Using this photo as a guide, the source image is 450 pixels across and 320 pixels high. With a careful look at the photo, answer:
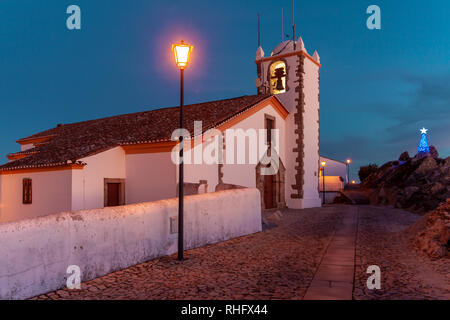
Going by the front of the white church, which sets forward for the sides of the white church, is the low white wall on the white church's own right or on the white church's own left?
on the white church's own right

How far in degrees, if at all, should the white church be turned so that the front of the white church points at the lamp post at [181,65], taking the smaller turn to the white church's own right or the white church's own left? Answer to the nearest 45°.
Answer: approximately 45° to the white church's own right

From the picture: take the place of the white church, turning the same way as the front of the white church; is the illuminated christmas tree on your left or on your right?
on your left

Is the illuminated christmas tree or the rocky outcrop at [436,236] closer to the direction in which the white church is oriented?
the rocky outcrop

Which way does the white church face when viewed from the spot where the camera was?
facing the viewer and to the right of the viewer
